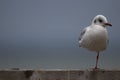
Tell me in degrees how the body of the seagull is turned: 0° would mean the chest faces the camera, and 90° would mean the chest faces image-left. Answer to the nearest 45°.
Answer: approximately 315°
